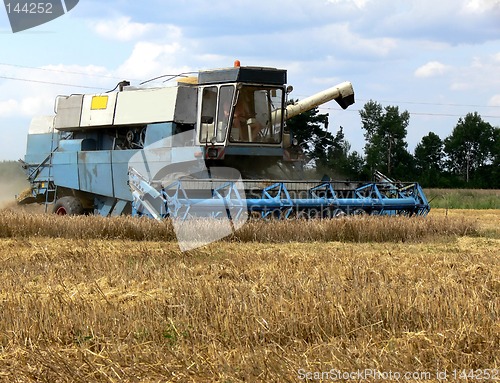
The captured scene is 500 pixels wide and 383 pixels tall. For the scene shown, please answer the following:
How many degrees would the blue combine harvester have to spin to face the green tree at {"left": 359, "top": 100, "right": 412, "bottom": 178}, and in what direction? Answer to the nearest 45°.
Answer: approximately 135° to its left

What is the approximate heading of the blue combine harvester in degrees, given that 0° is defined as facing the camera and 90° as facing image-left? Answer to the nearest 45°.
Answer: approximately 315°

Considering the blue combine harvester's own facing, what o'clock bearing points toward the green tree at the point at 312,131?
The green tree is roughly at 8 o'clock from the blue combine harvester.
